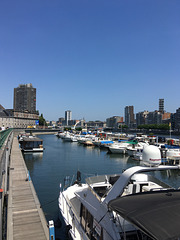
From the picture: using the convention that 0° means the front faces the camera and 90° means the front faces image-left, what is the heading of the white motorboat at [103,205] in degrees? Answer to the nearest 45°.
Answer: approximately 135°
